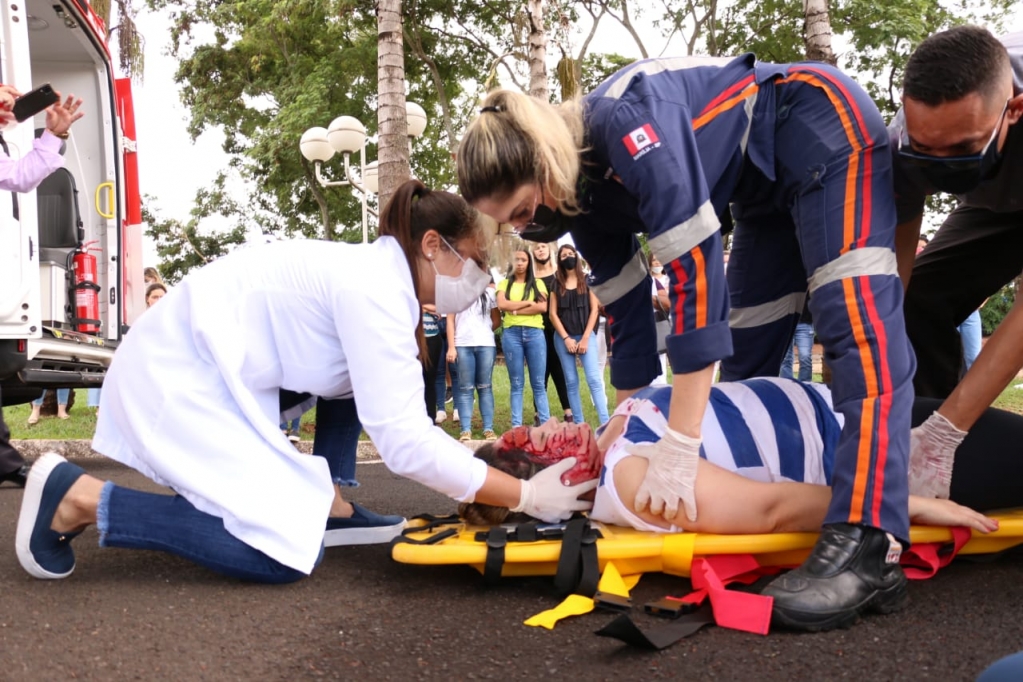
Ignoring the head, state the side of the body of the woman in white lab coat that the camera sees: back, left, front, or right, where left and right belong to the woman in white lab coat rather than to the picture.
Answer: right

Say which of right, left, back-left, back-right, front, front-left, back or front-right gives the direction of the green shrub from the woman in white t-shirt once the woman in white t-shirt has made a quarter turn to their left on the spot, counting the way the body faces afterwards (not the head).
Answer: front-left

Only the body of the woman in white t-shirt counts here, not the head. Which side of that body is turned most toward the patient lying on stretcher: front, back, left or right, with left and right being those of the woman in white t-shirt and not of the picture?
front

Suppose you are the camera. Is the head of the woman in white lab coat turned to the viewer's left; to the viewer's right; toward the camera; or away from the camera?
to the viewer's right

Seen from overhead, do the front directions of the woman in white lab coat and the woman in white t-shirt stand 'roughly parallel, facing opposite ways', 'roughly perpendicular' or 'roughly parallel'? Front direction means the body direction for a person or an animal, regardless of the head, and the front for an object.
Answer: roughly perpendicular

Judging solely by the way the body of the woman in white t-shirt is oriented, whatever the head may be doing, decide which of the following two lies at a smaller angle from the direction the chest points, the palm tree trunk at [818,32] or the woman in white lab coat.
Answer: the woman in white lab coat

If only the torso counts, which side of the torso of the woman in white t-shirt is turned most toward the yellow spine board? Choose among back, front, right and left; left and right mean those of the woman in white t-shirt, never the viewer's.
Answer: front

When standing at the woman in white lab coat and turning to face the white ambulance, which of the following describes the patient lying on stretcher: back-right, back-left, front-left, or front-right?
back-right

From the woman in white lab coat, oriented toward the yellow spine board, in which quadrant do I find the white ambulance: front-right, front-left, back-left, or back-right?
back-left

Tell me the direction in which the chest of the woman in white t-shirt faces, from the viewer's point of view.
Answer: toward the camera

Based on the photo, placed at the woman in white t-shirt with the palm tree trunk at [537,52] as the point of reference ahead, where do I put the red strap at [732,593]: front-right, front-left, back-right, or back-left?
back-right

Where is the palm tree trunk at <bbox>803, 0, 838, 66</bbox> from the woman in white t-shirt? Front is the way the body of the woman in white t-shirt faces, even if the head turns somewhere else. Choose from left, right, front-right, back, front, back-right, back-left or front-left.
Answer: left

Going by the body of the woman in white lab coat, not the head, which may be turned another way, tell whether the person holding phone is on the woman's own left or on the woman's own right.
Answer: on the woman's own left

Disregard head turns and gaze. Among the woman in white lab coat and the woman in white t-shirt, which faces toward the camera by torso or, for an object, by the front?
the woman in white t-shirt

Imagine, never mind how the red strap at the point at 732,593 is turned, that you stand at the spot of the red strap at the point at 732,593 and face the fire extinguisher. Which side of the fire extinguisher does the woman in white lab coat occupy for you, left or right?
left
